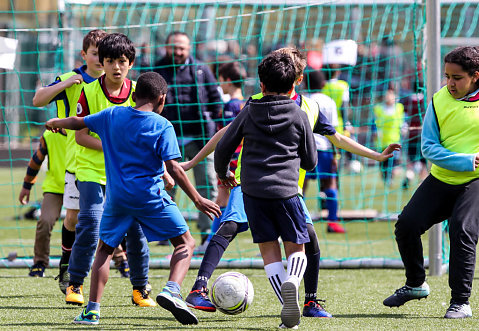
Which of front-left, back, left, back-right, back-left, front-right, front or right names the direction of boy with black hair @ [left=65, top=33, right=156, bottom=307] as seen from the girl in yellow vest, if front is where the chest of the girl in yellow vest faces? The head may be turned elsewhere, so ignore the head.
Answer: front-right

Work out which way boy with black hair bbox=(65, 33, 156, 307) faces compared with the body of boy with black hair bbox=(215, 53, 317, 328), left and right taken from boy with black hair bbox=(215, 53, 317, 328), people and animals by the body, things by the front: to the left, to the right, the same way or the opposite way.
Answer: the opposite way

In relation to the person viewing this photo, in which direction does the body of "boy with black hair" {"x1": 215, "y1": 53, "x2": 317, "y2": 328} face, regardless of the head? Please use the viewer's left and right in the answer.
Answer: facing away from the viewer

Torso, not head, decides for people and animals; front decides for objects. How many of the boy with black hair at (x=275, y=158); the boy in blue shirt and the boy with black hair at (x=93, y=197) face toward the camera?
1

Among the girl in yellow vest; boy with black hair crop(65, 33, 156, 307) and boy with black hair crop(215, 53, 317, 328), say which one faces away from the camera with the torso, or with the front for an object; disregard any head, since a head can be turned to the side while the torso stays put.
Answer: boy with black hair crop(215, 53, 317, 328)

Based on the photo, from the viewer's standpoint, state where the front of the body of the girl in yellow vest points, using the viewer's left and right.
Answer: facing the viewer and to the left of the viewer

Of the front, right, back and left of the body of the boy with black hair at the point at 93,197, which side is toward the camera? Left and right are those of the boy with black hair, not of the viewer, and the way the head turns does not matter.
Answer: front

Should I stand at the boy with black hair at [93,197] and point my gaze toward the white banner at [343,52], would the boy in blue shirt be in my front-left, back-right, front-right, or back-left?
back-right

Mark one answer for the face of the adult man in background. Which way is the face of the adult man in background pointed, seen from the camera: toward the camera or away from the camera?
toward the camera

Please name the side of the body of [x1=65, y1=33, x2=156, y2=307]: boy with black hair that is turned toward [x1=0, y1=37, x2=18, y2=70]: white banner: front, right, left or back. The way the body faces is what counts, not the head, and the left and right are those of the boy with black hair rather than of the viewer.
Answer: back

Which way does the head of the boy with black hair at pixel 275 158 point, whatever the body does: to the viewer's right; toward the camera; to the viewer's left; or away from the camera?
away from the camera
